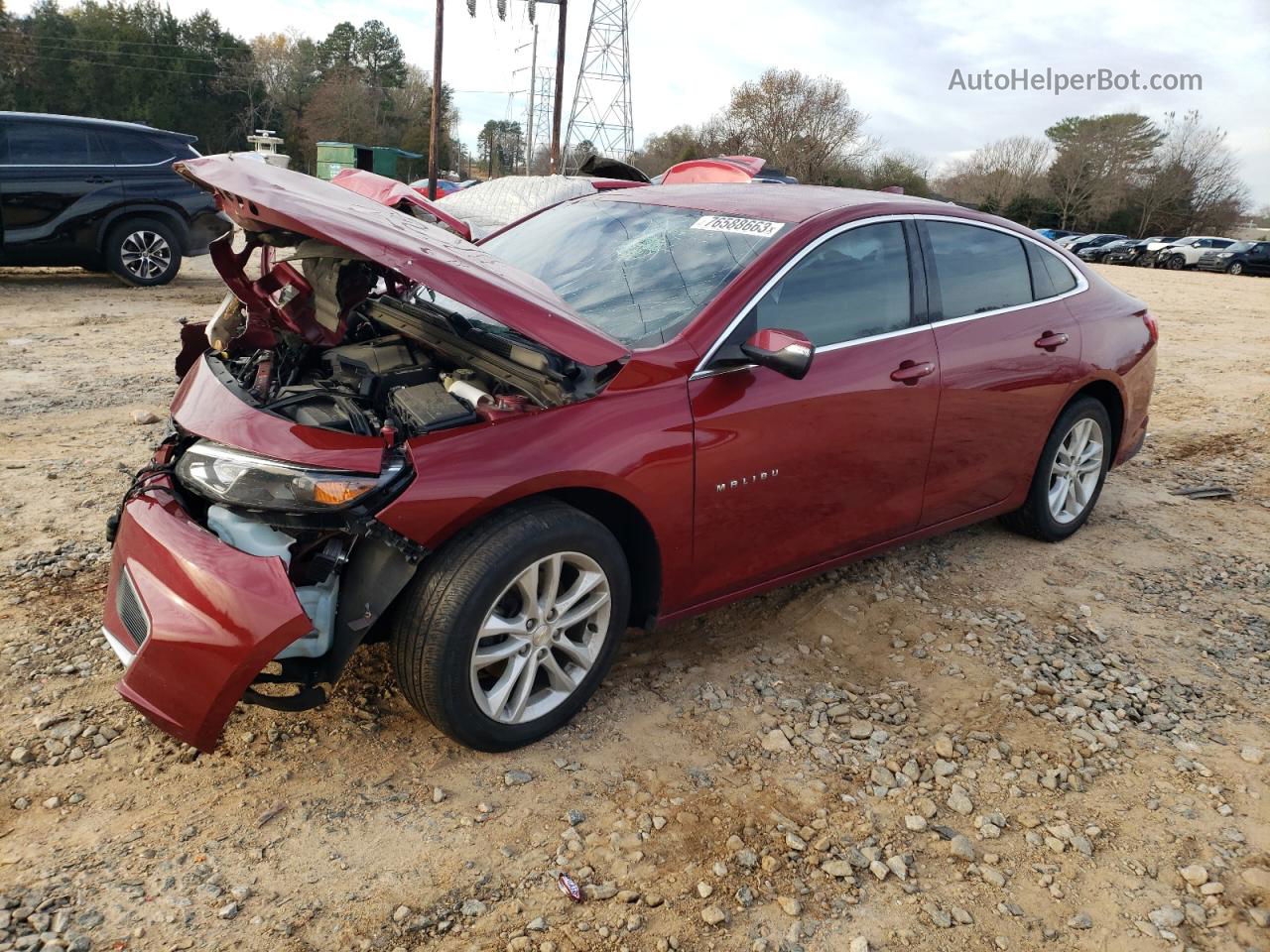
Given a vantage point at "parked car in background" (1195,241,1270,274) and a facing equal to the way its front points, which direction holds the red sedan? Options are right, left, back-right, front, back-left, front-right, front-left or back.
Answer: front-left

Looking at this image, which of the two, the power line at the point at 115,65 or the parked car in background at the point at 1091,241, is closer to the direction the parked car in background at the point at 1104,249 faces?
the power line

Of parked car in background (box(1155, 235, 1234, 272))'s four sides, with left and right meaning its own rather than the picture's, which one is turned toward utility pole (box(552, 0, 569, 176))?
front

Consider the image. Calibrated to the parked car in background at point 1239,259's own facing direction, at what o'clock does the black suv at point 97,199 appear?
The black suv is roughly at 11 o'clock from the parked car in background.

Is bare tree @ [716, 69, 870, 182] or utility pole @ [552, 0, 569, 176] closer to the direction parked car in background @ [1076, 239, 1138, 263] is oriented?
the utility pole

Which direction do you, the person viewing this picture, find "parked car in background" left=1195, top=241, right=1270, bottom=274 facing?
facing the viewer and to the left of the viewer

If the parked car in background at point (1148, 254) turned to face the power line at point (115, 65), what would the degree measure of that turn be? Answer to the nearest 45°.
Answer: approximately 45° to its right

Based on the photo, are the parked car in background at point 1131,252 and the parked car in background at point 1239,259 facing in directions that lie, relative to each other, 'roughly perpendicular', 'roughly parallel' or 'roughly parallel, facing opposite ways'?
roughly parallel
